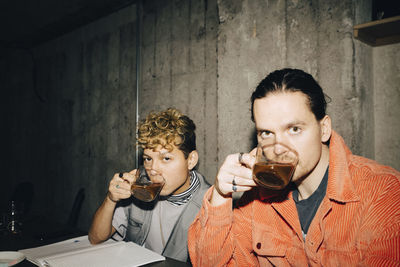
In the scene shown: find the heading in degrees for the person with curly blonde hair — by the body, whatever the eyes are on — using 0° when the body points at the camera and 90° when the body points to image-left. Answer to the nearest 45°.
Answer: approximately 45°

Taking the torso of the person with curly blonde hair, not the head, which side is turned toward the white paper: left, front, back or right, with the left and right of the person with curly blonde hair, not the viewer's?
front
